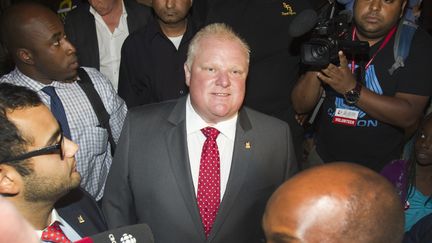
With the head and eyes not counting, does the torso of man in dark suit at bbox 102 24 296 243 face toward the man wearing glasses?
no

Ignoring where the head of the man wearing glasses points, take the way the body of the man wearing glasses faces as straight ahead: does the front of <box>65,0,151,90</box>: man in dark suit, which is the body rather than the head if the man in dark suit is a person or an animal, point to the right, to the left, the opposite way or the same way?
to the right

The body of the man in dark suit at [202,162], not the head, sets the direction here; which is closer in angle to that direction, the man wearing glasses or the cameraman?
the man wearing glasses

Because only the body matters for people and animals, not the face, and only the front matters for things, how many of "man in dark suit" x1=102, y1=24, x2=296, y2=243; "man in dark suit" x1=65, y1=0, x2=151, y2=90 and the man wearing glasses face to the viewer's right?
1

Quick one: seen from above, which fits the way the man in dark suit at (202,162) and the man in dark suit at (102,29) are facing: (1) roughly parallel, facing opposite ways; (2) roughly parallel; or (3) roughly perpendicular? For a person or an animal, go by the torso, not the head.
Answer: roughly parallel

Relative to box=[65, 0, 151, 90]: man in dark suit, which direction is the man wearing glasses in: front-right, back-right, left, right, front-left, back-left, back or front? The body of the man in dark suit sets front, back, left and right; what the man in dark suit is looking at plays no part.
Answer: front

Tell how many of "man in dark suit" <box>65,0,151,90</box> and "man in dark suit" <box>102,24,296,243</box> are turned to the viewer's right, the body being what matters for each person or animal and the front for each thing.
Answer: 0

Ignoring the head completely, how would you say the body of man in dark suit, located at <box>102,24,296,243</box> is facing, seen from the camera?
toward the camera

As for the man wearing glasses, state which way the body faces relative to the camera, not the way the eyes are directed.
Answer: to the viewer's right

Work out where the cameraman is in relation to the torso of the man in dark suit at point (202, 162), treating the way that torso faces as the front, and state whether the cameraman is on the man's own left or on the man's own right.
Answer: on the man's own left

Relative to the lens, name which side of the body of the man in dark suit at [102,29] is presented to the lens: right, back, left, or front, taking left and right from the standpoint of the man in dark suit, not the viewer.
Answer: front

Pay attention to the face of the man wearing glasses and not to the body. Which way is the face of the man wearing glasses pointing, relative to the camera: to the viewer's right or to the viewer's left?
to the viewer's right

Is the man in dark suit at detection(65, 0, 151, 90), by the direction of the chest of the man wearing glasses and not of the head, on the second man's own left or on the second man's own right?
on the second man's own left
